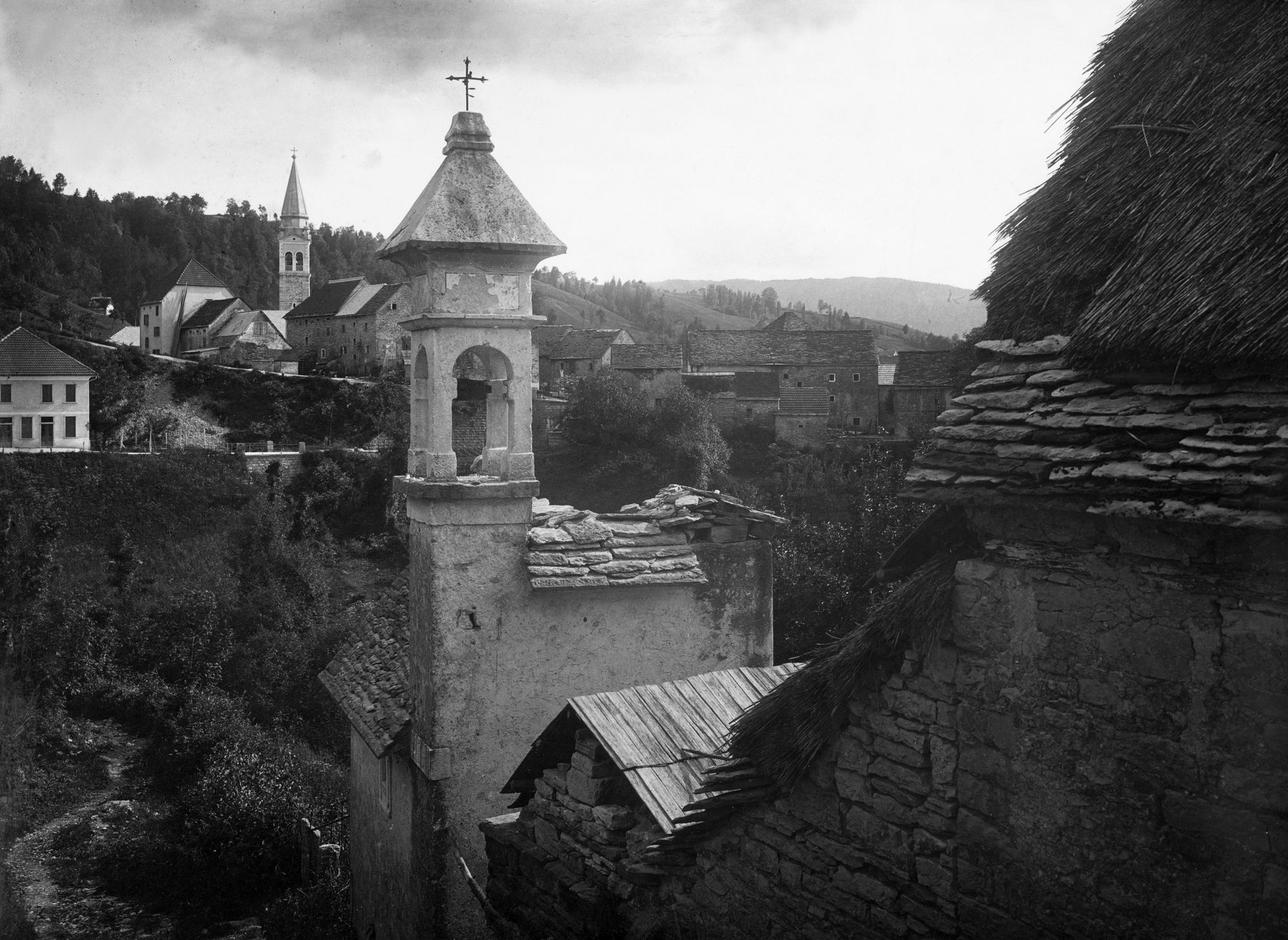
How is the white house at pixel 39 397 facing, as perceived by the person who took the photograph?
facing the viewer

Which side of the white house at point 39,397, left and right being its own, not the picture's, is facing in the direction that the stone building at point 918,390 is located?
left

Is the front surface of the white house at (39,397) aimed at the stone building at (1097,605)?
yes

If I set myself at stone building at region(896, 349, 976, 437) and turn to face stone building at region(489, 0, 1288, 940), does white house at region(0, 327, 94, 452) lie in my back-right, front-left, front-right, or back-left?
front-right

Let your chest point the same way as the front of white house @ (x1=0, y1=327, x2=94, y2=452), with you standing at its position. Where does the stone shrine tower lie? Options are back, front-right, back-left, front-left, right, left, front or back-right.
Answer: front

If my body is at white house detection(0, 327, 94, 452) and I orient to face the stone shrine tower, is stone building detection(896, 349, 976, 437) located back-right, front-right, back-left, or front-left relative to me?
front-left

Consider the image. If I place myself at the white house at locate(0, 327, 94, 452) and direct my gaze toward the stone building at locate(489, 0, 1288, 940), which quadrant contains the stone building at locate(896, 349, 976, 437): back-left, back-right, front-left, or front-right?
front-left

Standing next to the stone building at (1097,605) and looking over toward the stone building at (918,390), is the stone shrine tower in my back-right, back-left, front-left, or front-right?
front-left
